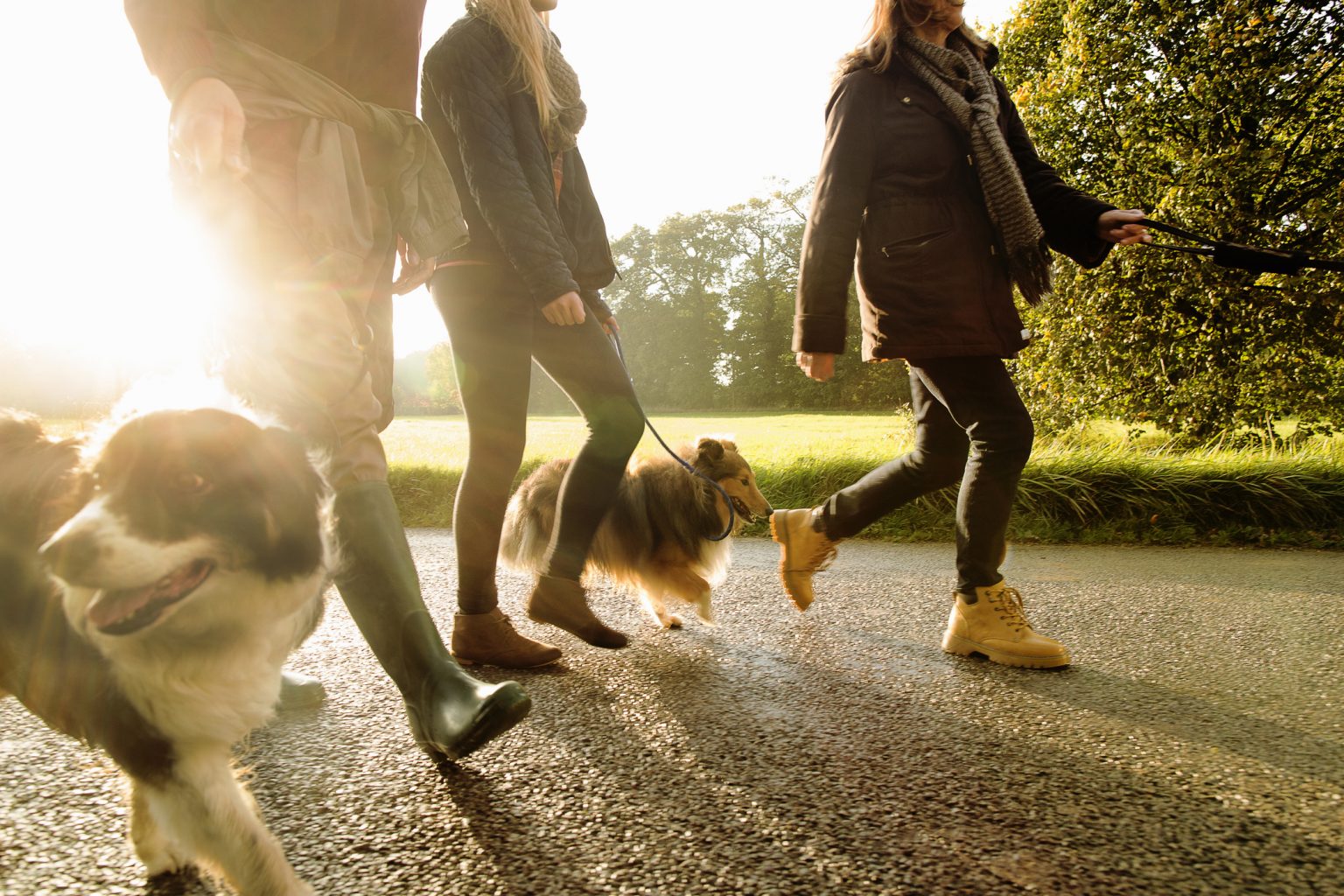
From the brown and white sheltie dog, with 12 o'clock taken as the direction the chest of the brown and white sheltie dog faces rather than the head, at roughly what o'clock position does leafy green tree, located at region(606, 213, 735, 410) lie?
The leafy green tree is roughly at 9 o'clock from the brown and white sheltie dog.

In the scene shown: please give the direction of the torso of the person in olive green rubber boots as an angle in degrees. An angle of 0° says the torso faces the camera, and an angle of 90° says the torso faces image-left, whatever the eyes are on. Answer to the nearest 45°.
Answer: approximately 315°

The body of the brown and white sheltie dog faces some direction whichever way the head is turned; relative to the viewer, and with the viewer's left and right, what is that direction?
facing to the right of the viewer

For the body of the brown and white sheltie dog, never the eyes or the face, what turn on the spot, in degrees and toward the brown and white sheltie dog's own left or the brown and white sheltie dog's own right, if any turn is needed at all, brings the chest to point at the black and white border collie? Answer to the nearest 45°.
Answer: approximately 90° to the brown and white sheltie dog's own right
